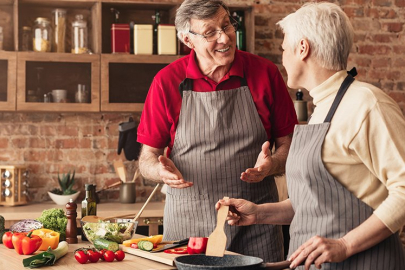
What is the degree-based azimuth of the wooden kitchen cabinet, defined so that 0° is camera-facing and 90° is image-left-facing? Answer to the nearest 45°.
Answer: approximately 0°

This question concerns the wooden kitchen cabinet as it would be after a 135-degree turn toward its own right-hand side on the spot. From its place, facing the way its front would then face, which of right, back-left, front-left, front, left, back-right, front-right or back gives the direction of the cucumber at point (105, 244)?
back-left

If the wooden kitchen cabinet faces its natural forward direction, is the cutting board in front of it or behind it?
in front

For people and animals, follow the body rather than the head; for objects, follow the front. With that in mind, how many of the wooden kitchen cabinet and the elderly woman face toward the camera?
1

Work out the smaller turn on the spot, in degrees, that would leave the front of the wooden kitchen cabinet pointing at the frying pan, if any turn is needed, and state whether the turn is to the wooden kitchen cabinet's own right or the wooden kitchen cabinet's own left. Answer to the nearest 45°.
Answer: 0° — it already faces it

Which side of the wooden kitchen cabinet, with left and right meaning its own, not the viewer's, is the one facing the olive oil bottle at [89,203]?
front

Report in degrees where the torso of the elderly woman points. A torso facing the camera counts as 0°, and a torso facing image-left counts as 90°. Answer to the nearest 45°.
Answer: approximately 90°

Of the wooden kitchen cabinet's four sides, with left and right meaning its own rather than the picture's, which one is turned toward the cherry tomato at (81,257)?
front

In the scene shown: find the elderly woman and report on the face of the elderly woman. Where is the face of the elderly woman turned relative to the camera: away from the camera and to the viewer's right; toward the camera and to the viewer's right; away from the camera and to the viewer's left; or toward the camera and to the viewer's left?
away from the camera and to the viewer's left

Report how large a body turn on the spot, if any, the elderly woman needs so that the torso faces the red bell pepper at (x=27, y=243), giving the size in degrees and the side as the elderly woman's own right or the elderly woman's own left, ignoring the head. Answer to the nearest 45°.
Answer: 0° — they already face it
